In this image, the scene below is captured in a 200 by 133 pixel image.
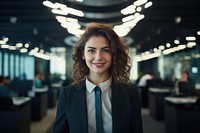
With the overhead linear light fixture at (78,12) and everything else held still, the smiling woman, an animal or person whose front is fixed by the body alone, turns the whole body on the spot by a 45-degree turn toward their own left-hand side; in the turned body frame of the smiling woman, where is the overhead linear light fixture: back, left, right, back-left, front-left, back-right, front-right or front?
back-left

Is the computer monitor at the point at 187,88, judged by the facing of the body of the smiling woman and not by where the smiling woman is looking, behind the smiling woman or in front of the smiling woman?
behind

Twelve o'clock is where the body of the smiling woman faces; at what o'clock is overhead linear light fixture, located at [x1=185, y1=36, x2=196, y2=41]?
The overhead linear light fixture is roughly at 7 o'clock from the smiling woman.

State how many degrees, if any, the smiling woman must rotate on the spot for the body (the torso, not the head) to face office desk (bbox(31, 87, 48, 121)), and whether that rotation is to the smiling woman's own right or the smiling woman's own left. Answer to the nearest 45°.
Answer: approximately 180°

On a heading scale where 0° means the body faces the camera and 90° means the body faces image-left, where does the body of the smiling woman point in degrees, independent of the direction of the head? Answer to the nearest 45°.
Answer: approximately 0°

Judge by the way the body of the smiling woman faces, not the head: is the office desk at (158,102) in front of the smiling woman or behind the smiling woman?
behind
